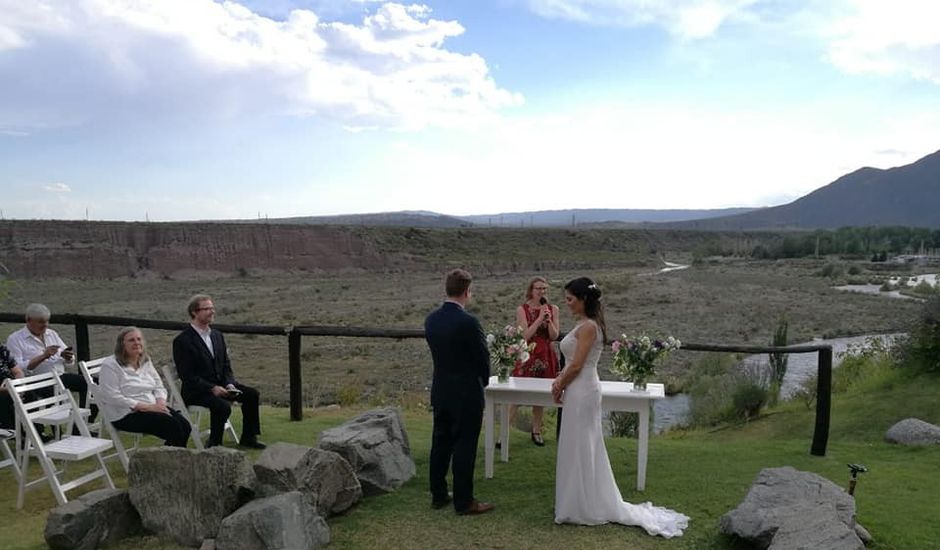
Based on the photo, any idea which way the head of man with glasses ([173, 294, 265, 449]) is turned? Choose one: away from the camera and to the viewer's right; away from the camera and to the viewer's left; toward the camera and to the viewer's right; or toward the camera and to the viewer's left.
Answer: toward the camera and to the viewer's right

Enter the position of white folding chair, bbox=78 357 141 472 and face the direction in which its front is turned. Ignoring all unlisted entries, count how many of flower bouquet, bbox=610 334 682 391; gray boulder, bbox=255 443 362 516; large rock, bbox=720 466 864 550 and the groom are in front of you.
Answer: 4

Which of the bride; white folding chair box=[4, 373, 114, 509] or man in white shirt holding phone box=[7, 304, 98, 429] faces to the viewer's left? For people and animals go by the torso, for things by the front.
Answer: the bride

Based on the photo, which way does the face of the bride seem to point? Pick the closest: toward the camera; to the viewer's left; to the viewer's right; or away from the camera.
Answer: to the viewer's left

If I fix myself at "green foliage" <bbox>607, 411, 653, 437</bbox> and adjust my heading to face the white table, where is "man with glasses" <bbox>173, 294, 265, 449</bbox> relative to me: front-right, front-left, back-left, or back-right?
front-right

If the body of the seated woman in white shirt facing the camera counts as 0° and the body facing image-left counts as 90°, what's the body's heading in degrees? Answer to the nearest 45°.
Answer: approximately 315°

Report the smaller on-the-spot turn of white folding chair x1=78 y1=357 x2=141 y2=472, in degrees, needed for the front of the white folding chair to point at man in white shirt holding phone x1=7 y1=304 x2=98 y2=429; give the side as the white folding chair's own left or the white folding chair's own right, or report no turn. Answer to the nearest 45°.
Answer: approximately 180°

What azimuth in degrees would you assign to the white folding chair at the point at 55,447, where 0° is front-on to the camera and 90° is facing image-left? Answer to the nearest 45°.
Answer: approximately 315°

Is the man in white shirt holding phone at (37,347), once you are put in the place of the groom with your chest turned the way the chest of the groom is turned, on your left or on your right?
on your left

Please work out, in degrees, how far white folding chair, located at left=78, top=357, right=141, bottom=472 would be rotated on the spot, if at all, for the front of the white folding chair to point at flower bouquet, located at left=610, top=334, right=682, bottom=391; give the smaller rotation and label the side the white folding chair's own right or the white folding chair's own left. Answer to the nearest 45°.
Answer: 0° — it already faces it

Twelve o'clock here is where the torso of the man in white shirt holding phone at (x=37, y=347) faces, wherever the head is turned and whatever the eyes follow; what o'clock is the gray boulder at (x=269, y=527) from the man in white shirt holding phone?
The gray boulder is roughly at 1 o'clock from the man in white shirt holding phone.

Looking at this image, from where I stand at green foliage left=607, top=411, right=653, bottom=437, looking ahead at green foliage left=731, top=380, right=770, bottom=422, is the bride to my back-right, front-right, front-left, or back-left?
back-right

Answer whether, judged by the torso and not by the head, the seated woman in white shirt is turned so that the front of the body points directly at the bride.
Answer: yes

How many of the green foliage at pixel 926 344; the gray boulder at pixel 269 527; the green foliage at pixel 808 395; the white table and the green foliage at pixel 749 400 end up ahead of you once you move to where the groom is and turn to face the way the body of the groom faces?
4

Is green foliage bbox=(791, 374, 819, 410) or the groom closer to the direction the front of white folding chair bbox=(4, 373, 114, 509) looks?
the groom
